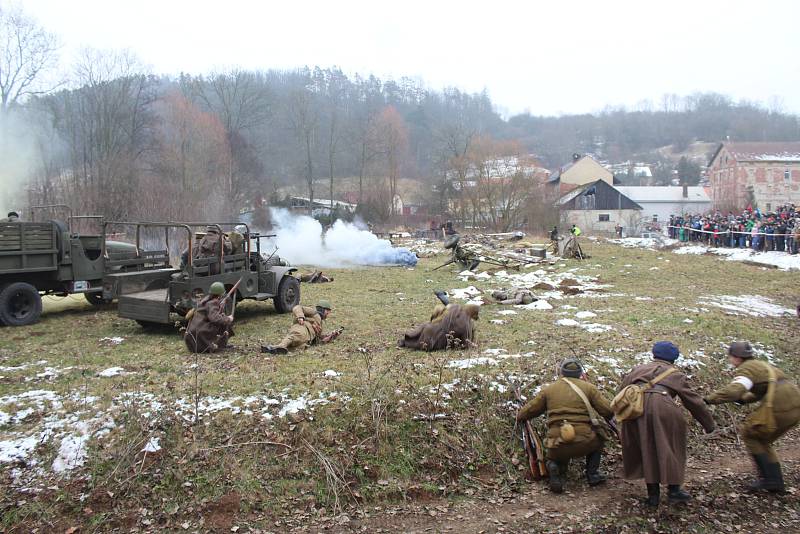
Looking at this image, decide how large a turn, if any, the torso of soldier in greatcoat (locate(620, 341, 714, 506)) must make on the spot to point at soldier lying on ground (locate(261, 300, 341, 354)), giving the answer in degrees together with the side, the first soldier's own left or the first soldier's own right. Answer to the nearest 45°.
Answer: approximately 45° to the first soldier's own left

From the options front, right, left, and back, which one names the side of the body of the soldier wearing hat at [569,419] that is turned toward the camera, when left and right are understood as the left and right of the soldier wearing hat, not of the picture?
back

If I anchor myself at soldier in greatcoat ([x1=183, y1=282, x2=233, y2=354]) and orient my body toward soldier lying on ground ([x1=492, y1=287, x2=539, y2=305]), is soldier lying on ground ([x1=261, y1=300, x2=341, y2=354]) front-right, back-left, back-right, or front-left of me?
front-right

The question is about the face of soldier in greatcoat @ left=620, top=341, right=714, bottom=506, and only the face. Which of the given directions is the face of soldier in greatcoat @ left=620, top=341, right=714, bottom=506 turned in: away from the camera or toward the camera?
away from the camera

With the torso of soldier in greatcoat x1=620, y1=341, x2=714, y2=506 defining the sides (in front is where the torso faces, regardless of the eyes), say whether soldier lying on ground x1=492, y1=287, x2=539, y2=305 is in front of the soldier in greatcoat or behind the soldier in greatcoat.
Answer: in front

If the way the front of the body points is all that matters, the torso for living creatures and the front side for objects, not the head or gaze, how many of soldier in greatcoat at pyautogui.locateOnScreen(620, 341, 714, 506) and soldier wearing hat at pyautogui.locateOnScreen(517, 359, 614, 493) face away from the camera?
2

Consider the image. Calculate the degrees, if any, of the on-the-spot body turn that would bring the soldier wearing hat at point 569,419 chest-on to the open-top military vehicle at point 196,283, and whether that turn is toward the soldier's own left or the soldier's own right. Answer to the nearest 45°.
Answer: approximately 45° to the soldier's own left

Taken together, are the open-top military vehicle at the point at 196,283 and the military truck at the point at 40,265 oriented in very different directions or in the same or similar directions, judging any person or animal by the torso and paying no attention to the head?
same or similar directions

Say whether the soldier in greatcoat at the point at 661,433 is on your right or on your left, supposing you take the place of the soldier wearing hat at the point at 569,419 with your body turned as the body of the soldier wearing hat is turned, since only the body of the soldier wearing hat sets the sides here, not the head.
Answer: on your right

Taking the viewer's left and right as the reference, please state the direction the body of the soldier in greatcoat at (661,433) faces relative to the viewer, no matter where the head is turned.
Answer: facing away from the viewer

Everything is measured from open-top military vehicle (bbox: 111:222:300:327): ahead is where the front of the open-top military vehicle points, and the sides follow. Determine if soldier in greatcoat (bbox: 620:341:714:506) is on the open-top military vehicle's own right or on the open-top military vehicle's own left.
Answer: on the open-top military vehicle's own right

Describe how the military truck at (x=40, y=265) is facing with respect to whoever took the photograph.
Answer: facing away from the viewer and to the right of the viewer

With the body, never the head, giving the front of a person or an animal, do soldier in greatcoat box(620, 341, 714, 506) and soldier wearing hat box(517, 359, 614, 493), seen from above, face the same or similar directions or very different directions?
same or similar directions
